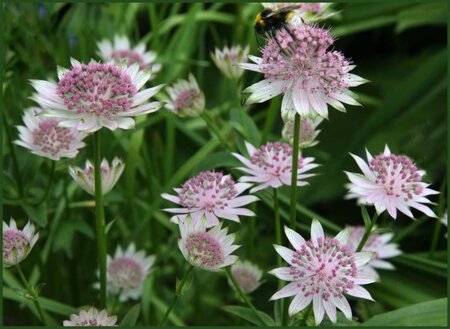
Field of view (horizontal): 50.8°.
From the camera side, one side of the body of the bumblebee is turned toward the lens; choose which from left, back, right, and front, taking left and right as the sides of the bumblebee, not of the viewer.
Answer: left

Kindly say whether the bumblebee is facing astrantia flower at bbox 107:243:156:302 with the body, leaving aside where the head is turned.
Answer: no
